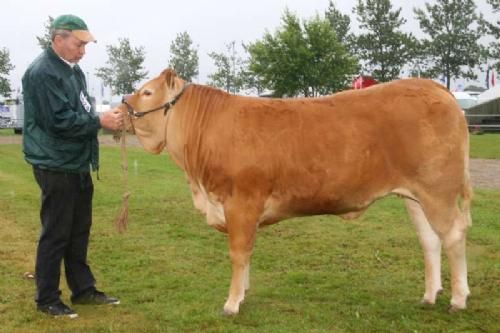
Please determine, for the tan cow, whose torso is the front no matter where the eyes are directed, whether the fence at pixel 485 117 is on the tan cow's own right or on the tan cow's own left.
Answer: on the tan cow's own right

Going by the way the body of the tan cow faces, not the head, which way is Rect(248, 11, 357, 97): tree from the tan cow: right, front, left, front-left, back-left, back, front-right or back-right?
right

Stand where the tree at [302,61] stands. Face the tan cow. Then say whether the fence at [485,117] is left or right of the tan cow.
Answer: left

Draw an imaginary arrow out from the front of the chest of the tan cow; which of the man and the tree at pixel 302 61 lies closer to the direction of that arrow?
the man

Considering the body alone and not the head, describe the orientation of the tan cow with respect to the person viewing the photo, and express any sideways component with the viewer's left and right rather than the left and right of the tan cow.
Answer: facing to the left of the viewer

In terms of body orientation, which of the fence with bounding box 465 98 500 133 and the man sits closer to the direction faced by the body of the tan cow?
the man

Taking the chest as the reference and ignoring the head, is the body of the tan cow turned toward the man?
yes
